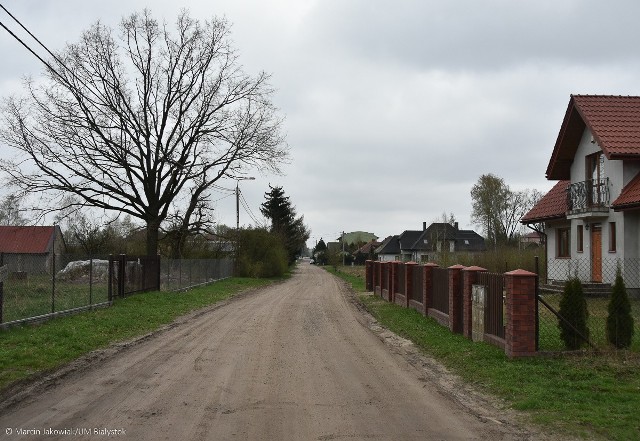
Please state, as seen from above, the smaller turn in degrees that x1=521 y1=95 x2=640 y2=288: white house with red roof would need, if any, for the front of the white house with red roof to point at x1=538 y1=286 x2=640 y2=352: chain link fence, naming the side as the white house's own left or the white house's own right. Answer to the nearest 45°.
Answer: approximately 45° to the white house's own left

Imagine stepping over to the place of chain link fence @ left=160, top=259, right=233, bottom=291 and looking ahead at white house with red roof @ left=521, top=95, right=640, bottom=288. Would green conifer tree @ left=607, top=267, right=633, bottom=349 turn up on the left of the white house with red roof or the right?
right

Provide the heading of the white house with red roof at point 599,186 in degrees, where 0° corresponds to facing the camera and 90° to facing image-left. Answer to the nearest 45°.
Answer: approximately 45°

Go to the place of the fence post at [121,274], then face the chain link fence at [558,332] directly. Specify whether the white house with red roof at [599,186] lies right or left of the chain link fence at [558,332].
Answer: left

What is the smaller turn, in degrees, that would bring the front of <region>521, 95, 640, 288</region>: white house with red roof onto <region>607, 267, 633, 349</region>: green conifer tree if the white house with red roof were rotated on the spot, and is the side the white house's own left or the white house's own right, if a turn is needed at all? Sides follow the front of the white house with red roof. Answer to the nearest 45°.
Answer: approximately 45° to the white house's own left

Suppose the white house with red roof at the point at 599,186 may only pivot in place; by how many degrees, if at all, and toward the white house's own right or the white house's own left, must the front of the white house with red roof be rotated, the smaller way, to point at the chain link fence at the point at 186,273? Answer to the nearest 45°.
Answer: approximately 45° to the white house's own right
